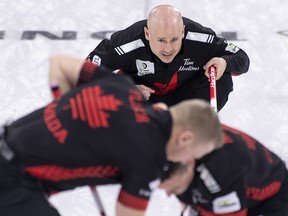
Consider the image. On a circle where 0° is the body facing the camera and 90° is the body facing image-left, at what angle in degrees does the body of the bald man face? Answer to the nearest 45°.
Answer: approximately 0°
